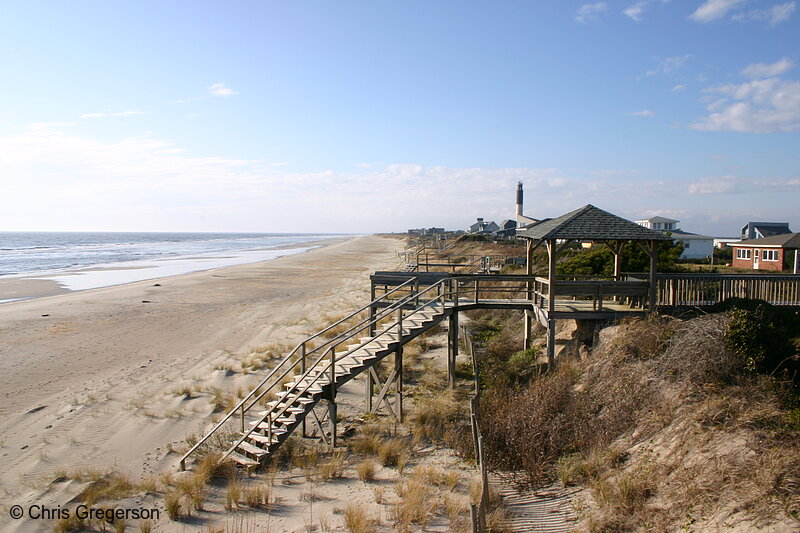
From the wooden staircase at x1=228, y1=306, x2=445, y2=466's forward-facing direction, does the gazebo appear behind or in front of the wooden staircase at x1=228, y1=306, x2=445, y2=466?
behind

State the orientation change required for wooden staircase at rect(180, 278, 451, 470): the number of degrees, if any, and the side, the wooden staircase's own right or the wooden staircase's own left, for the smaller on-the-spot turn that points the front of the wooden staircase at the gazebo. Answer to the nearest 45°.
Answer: approximately 135° to the wooden staircase's own left

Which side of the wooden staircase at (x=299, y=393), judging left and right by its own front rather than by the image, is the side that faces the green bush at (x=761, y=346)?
left

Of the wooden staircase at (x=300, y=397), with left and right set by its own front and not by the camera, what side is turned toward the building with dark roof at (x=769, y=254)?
back

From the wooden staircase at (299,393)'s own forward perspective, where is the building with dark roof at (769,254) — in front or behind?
behind

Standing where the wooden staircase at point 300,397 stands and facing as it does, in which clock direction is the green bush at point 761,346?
The green bush is roughly at 8 o'clock from the wooden staircase.

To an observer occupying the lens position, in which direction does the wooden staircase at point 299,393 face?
facing the viewer and to the left of the viewer
